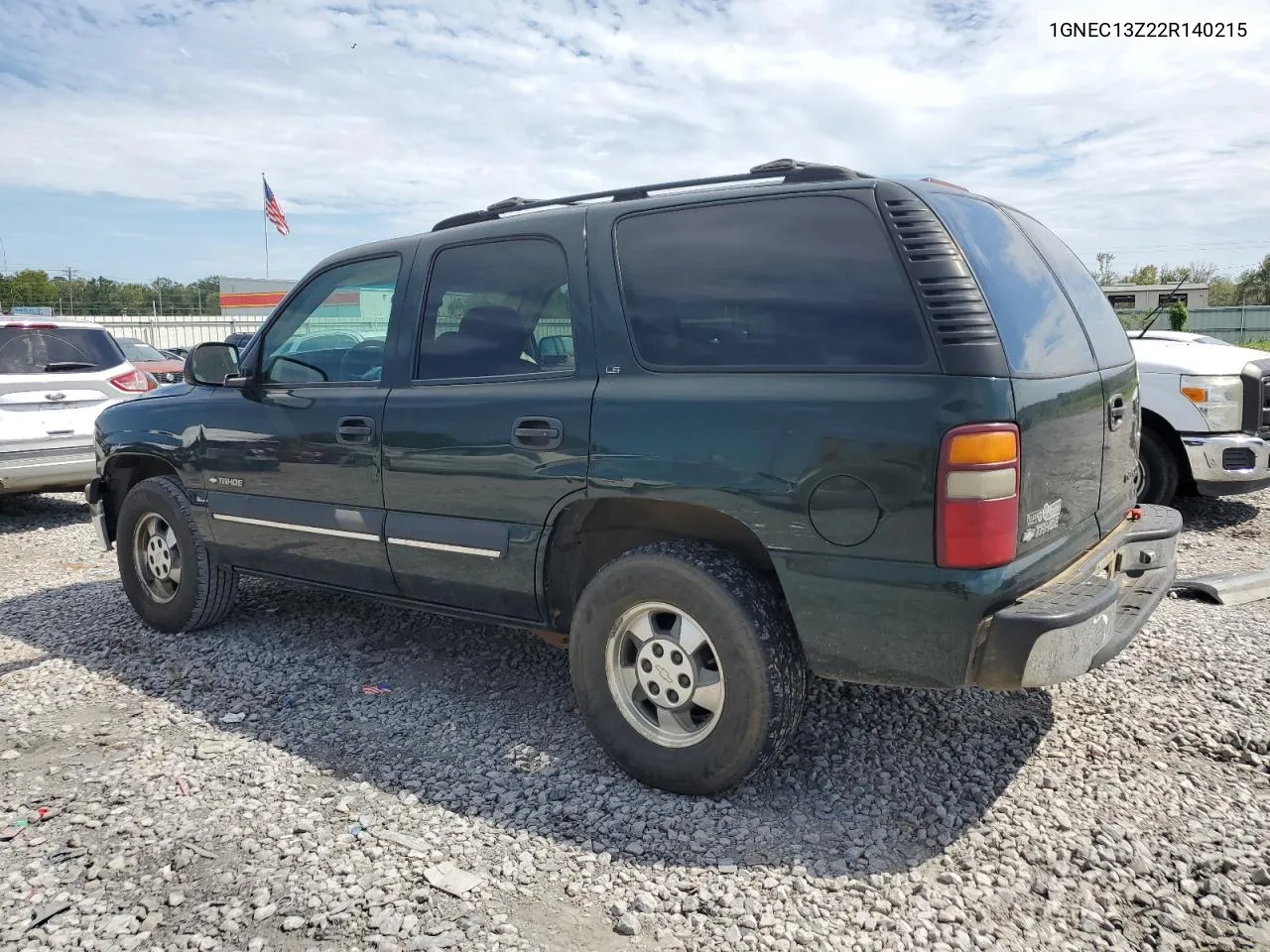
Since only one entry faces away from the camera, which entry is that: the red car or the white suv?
the white suv

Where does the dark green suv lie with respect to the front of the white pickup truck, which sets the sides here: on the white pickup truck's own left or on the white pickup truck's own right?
on the white pickup truck's own right

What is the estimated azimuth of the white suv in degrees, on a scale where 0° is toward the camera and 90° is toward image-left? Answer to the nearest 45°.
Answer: approximately 180°

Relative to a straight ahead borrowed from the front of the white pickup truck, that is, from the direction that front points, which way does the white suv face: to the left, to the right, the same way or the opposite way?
the opposite way

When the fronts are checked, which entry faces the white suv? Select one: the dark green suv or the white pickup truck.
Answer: the dark green suv

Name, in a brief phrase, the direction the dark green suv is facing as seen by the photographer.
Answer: facing away from the viewer and to the left of the viewer

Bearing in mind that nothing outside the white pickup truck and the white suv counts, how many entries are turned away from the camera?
1

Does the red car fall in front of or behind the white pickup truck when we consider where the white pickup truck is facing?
behind
